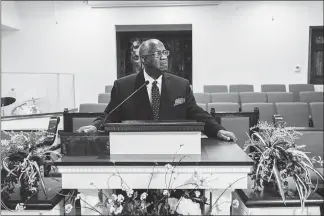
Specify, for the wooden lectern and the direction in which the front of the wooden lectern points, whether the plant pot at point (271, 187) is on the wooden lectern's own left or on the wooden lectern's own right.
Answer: on the wooden lectern's own left

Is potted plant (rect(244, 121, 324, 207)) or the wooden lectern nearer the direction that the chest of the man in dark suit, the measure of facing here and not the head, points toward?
the wooden lectern

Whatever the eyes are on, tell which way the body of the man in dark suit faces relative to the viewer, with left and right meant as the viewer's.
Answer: facing the viewer

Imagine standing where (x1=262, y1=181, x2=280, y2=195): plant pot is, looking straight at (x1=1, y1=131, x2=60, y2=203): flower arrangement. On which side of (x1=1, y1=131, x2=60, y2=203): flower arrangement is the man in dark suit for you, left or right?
right

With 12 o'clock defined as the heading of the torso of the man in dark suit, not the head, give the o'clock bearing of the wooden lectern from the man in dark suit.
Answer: The wooden lectern is roughly at 12 o'clock from the man in dark suit.

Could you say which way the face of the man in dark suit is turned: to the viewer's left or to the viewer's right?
to the viewer's right

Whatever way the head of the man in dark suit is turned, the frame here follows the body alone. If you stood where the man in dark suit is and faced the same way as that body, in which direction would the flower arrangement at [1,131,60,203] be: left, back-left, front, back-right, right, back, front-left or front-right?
front-right

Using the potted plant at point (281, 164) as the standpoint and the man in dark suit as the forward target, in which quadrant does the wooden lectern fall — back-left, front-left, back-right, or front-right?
front-left

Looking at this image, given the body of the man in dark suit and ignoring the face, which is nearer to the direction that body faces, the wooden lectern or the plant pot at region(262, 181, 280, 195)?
the wooden lectern

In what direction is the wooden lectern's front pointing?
toward the camera
